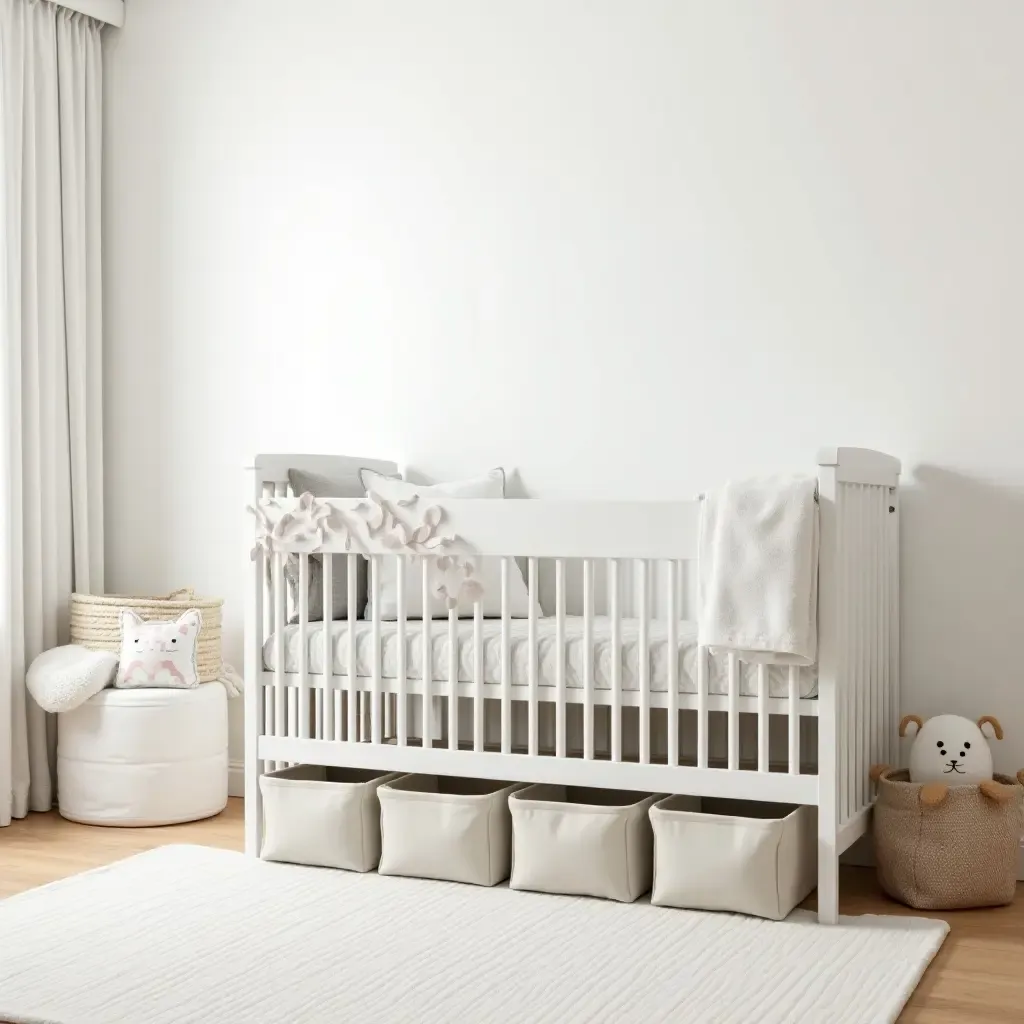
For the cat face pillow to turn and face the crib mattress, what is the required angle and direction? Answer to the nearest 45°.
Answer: approximately 45° to its left

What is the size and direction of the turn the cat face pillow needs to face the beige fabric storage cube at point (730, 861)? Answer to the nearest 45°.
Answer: approximately 45° to its left

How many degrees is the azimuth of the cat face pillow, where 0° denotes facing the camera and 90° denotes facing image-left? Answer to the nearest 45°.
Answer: approximately 0°
